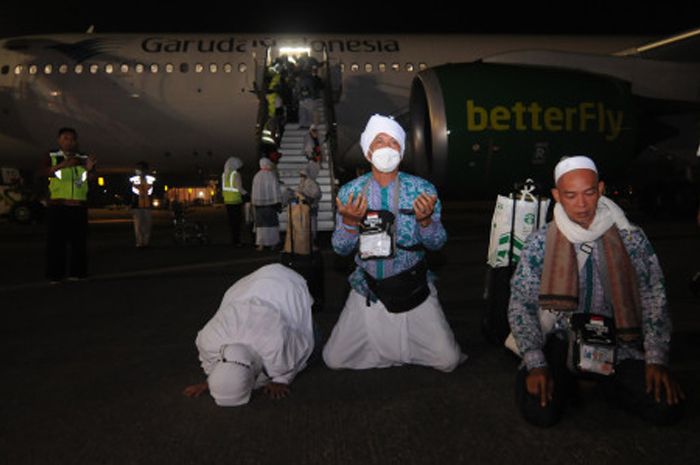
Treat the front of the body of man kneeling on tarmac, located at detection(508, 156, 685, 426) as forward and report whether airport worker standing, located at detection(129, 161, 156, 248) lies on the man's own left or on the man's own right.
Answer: on the man's own right

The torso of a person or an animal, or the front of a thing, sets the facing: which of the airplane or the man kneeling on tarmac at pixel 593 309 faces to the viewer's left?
the airplane

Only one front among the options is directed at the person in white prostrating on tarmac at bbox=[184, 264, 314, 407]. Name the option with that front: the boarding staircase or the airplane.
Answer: the boarding staircase

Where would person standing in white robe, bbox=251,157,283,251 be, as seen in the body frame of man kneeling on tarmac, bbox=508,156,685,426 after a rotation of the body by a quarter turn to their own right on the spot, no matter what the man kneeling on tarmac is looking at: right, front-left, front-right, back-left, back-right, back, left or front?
front-right

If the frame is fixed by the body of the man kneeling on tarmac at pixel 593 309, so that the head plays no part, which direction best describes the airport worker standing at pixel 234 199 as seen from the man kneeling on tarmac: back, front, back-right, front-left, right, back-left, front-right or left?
back-right

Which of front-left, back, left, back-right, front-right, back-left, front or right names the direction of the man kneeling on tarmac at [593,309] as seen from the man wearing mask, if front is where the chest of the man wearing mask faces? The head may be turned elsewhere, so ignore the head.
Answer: front-left

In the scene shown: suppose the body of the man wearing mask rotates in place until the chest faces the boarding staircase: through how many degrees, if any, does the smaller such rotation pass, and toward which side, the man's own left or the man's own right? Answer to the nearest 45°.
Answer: approximately 180°

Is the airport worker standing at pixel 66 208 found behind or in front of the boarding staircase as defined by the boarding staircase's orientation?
in front

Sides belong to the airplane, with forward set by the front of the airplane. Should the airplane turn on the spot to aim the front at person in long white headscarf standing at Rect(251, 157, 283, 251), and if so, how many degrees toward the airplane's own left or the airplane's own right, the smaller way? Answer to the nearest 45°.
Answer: approximately 135° to the airplane's own left

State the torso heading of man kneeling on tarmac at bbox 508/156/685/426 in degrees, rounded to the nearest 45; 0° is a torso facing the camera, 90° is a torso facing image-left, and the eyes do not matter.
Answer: approximately 0°

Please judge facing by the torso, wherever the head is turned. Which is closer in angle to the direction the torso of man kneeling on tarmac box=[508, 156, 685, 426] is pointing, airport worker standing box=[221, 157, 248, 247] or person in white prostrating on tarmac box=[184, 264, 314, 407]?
the person in white prostrating on tarmac

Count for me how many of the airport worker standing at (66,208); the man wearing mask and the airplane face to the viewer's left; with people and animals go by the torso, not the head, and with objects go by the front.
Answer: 1

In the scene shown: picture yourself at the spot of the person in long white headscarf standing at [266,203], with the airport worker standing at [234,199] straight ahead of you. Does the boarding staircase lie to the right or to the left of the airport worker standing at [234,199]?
right

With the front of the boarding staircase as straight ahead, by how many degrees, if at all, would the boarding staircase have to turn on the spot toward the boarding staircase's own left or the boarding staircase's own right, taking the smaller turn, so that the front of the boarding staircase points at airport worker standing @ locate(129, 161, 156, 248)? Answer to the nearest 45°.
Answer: approximately 45° to the boarding staircase's own right

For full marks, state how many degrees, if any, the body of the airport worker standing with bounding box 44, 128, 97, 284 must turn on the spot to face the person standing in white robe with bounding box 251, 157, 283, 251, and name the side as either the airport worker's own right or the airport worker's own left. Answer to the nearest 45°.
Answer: approximately 135° to the airport worker's own left
